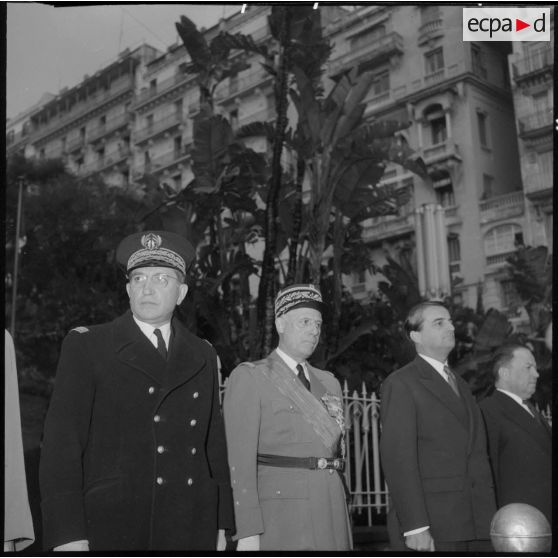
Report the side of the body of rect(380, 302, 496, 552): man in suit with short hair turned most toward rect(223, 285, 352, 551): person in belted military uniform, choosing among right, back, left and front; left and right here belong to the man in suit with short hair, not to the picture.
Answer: right

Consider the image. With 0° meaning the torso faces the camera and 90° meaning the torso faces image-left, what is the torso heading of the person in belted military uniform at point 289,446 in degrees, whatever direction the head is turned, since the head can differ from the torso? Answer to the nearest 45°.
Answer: approximately 315°

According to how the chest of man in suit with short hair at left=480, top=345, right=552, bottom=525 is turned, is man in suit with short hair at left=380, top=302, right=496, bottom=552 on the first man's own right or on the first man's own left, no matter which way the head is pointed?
on the first man's own right

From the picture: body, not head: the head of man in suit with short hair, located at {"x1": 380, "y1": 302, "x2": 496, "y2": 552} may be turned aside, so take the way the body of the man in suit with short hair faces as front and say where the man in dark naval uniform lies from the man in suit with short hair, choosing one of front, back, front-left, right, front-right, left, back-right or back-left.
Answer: right

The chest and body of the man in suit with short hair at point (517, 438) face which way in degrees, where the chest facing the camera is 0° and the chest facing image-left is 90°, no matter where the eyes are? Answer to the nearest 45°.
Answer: approximately 315°

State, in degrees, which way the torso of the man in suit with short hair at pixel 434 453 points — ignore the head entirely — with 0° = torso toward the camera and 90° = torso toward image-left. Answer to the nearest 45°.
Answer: approximately 315°

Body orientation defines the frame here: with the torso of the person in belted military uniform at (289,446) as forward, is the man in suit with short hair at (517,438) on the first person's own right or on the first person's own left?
on the first person's own left

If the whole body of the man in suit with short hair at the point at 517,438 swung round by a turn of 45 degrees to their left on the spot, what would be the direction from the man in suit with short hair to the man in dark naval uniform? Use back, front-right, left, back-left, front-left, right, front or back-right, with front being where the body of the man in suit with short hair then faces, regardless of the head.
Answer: back-right
